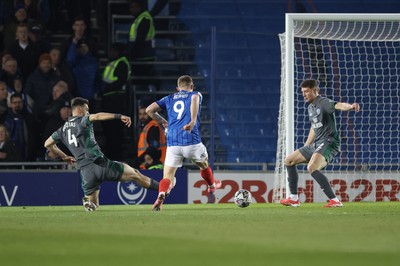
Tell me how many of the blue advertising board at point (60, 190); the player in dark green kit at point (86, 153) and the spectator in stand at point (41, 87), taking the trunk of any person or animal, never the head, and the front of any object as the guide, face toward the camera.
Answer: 2

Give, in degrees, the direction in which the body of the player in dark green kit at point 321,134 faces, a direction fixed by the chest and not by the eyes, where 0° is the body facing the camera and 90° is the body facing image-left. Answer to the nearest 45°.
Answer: approximately 45°

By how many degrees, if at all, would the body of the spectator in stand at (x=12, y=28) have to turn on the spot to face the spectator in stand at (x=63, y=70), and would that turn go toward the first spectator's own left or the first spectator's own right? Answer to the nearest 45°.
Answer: approximately 45° to the first spectator's own left
